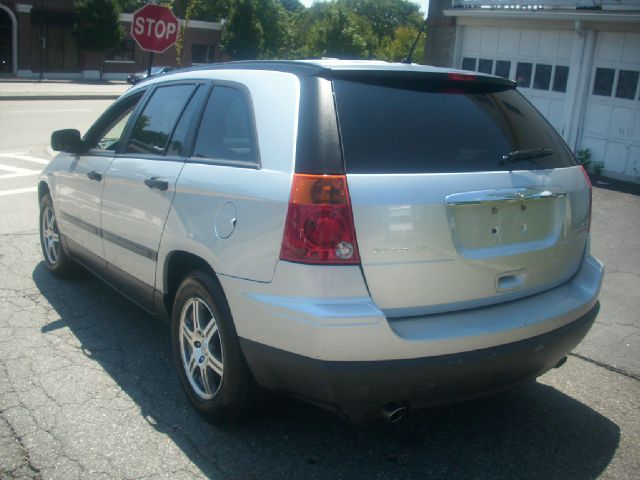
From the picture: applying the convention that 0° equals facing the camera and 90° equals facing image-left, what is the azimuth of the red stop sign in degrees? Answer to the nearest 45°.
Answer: approximately 0°

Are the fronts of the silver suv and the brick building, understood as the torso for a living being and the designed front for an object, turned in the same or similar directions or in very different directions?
very different directions

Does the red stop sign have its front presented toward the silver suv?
yes

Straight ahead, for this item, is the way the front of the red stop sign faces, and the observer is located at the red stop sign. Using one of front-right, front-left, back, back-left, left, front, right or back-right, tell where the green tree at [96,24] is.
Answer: back

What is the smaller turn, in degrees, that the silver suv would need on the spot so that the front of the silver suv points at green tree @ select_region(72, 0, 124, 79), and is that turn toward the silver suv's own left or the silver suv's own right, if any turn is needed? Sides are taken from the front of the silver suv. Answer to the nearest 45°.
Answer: approximately 45° to the silver suv's own right

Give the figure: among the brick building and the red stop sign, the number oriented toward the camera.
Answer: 2

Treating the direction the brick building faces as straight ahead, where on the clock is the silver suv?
The silver suv is roughly at 12 o'clock from the brick building.

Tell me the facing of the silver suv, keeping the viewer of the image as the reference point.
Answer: facing away from the viewer and to the left of the viewer

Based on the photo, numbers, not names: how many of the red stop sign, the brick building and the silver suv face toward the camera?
2

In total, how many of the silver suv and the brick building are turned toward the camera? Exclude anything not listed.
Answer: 1

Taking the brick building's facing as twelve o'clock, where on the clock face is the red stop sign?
The red stop sign is roughly at 12 o'clock from the brick building.

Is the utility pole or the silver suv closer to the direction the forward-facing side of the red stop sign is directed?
the silver suv
